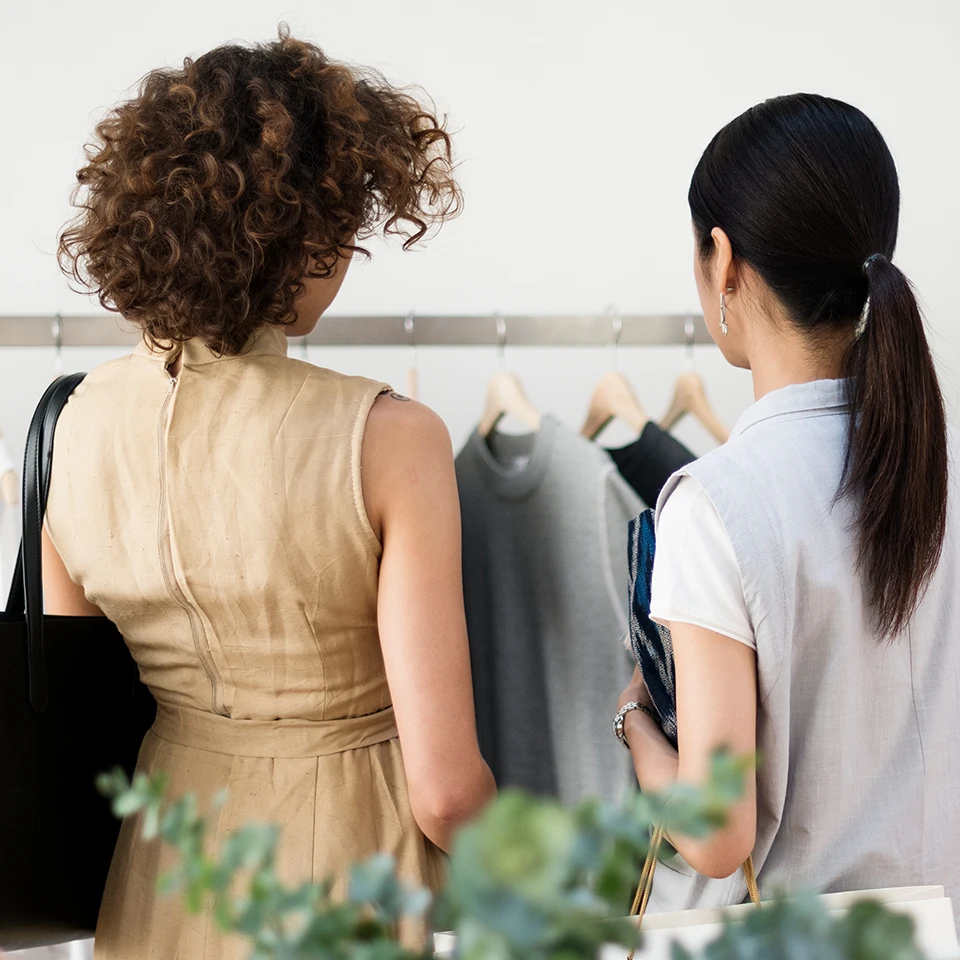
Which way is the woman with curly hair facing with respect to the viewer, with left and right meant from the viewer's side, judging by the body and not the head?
facing away from the viewer and to the right of the viewer

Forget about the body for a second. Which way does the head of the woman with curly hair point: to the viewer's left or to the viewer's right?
to the viewer's right

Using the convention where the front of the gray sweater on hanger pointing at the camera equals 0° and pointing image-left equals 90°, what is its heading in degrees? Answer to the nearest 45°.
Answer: approximately 45°

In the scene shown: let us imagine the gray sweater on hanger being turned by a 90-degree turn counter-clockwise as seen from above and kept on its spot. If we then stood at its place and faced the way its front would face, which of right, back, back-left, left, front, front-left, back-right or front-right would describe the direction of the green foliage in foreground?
front-right

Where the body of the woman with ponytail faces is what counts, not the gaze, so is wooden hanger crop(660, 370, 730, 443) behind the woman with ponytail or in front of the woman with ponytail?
in front

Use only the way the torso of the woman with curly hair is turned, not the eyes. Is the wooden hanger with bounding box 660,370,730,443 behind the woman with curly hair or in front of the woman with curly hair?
in front

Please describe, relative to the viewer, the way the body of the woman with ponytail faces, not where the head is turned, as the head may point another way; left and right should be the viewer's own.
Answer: facing away from the viewer and to the left of the viewer

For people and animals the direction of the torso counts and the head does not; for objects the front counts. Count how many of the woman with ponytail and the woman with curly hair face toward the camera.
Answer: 0

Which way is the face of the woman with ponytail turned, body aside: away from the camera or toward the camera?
away from the camera
